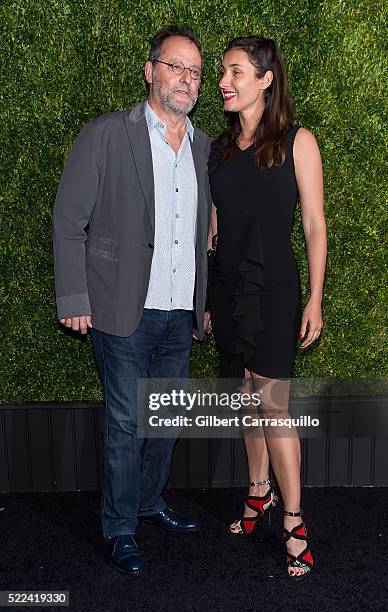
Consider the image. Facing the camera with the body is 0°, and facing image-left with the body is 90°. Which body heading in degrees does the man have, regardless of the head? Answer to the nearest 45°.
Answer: approximately 315°
